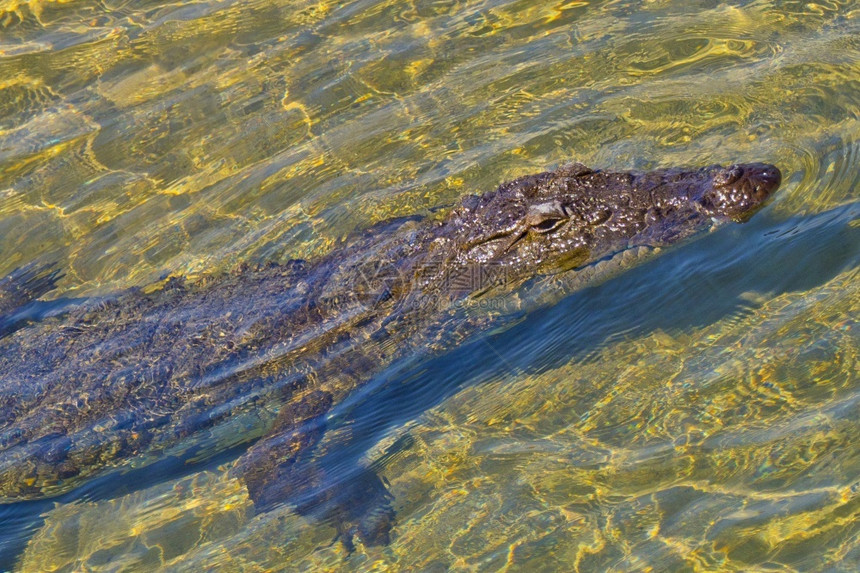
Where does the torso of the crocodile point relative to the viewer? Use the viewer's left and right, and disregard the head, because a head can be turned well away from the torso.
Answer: facing away from the viewer and to the right of the viewer
